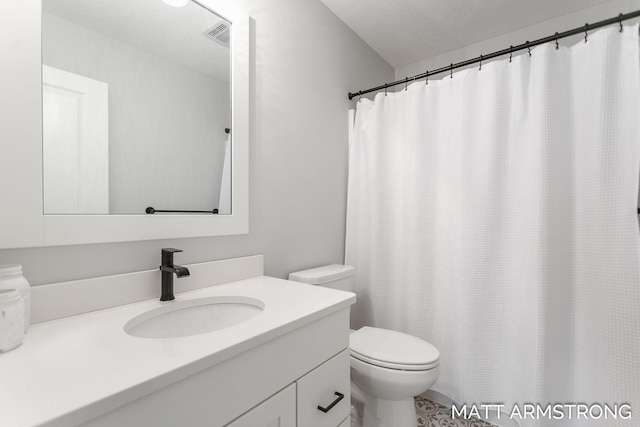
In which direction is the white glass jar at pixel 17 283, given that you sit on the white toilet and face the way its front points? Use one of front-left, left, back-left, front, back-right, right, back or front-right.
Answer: right

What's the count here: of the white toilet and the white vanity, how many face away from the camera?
0

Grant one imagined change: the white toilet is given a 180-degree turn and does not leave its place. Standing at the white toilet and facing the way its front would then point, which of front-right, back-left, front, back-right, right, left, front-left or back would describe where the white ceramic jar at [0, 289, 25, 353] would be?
left

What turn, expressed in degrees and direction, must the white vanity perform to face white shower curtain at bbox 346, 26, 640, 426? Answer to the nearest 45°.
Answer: approximately 45° to its left

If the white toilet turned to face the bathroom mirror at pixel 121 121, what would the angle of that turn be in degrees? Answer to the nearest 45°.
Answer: approximately 90° to its right

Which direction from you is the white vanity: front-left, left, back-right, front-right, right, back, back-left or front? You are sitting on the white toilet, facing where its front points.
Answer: right

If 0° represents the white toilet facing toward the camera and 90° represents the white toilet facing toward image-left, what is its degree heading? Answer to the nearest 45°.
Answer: approximately 315°
